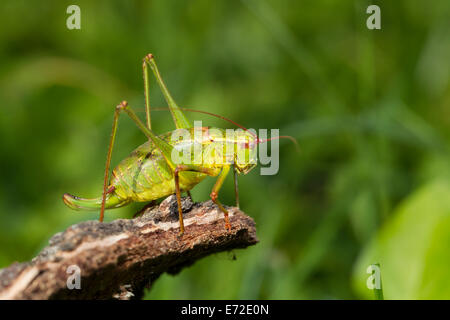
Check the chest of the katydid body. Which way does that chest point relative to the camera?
to the viewer's right

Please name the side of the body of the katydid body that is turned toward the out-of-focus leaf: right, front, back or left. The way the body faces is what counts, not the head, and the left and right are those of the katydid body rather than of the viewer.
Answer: front
